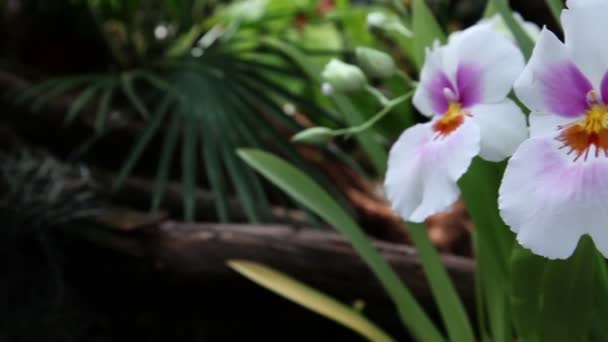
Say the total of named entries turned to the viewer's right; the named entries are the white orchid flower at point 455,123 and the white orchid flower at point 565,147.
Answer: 0

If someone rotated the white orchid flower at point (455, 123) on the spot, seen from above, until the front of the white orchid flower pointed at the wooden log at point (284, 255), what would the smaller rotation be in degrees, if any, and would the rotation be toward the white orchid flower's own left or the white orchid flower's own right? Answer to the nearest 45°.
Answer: approximately 90° to the white orchid flower's own right

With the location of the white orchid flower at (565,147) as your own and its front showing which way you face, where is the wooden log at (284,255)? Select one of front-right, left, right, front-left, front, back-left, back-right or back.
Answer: back-right

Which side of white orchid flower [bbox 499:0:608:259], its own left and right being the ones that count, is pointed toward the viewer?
front

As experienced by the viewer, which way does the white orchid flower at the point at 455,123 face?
facing the viewer and to the left of the viewer
